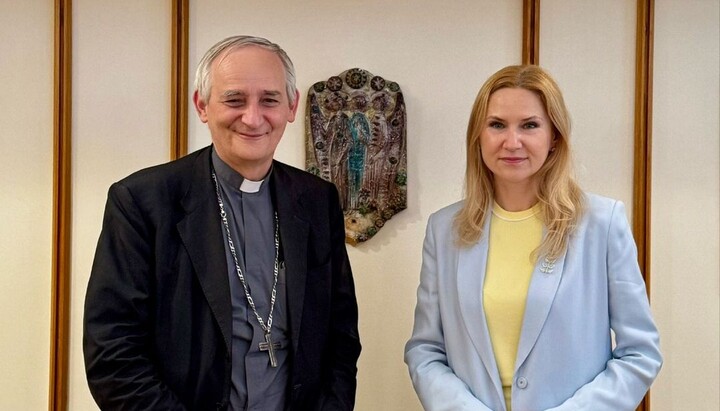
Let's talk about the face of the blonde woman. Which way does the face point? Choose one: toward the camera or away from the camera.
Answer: toward the camera

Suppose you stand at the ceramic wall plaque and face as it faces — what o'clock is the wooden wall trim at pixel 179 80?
The wooden wall trim is roughly at 3 o'clock from the ceramic wall plaque.

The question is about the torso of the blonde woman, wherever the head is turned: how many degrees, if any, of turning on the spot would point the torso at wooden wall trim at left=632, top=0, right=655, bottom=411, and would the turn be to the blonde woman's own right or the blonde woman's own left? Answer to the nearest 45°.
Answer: approximately 135° to the blonde woman's own left

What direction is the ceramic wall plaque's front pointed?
toward the camera

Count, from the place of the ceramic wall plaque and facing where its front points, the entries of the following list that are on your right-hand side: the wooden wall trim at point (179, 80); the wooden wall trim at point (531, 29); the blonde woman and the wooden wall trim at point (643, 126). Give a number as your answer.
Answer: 1

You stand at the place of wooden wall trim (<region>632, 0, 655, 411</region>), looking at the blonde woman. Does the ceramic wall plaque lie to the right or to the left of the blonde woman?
right

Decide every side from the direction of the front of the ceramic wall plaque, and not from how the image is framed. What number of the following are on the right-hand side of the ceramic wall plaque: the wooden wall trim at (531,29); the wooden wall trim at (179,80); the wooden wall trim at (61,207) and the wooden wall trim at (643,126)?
2

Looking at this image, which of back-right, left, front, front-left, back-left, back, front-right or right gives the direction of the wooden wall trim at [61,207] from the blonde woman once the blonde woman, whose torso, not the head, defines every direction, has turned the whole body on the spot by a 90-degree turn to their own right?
front

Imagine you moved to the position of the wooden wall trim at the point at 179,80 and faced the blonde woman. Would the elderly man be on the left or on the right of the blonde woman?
right

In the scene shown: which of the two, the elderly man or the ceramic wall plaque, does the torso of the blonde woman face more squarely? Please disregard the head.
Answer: the elderly man

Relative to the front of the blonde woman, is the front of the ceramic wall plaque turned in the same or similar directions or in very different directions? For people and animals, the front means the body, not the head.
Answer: same or similar directions

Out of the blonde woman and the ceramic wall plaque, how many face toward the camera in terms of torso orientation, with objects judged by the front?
2

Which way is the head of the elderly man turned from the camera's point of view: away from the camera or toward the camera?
toward the camera

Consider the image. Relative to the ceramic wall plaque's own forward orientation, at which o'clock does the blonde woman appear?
The blonde woman is roughly at 11 o'clock from the ceramic wall plaque.

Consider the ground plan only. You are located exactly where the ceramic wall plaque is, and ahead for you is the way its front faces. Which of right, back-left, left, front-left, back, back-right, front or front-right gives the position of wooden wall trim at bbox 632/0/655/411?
left

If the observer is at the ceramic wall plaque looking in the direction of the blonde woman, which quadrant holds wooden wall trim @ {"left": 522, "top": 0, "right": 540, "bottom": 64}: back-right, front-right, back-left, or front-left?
front-left

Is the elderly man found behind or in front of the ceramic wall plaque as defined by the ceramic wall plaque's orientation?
in front

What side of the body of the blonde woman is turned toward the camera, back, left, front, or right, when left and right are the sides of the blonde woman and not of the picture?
front
